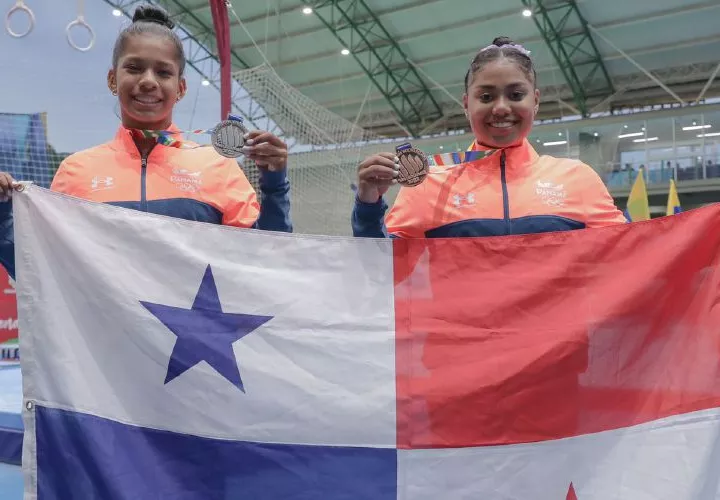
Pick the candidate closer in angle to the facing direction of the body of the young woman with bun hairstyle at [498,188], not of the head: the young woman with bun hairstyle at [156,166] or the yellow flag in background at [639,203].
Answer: the young woman with bun hairstyle

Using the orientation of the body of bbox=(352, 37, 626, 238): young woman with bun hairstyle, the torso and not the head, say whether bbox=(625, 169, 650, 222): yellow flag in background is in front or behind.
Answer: behind

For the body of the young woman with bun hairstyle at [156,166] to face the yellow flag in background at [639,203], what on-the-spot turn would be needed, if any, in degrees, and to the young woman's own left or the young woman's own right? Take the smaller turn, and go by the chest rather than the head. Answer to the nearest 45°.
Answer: approximately 135° to the young woman's own left

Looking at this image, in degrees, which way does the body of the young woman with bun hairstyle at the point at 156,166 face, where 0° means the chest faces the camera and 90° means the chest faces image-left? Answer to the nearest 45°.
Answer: approximately 0°

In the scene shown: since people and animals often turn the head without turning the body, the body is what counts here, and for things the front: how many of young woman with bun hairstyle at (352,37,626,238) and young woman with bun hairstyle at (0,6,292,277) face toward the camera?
2

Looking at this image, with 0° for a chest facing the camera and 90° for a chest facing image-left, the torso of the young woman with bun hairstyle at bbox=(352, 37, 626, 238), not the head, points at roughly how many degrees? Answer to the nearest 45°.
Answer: approximately 0°

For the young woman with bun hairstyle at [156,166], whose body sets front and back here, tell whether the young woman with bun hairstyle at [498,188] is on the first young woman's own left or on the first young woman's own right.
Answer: on the first young woman's own left

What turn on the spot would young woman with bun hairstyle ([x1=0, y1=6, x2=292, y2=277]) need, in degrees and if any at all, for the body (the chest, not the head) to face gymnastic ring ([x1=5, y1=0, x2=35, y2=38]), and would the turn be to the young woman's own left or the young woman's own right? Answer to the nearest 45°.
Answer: approximately 180°
